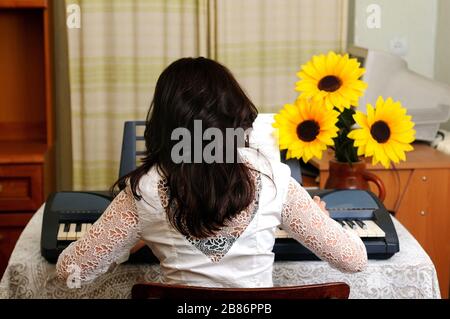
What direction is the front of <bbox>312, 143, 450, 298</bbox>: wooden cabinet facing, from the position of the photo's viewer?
facing the viewer

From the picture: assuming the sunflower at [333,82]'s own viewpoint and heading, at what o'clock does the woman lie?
The woman is roughly at 1 o'clock from the sunflower.

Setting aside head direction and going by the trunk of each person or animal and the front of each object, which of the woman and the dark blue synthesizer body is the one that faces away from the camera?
the woman

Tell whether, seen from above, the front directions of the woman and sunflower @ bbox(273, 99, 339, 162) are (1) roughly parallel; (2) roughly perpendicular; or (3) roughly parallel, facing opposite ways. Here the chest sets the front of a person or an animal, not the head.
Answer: roughly parallel, facing opposite ways

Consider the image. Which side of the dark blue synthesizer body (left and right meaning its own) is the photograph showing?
front

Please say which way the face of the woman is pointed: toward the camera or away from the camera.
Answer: away from the camera

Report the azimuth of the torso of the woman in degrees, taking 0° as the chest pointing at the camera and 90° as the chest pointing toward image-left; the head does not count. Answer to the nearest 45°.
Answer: approximately 180°

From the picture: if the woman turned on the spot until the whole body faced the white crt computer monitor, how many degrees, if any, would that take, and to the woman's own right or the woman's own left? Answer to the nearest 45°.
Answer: approximately 45° to the woman's own right

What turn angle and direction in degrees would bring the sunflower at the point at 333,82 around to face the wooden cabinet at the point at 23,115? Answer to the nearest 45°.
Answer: approximately 135° to its right

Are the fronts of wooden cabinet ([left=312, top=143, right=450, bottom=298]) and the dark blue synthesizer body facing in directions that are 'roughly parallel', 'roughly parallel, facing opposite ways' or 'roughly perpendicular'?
roughly parallel

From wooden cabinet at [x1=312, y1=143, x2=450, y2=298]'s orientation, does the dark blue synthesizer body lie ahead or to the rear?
ahead

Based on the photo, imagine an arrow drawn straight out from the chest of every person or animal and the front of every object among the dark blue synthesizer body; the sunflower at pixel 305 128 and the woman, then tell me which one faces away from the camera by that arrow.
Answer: the woman
